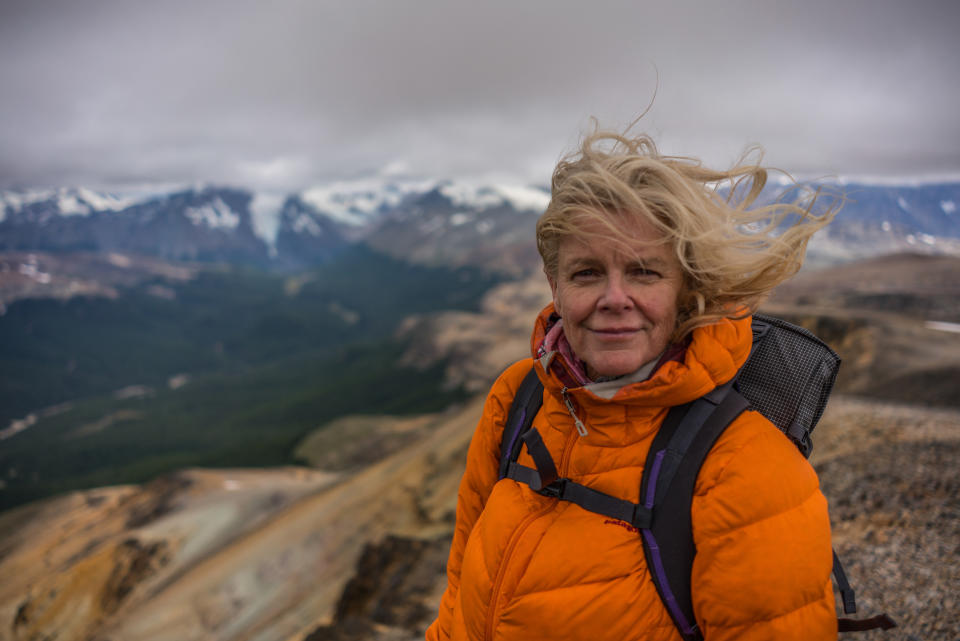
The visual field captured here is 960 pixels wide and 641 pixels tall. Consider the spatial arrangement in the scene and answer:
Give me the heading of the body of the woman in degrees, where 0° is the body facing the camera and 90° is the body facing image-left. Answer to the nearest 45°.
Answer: approximately 45°
